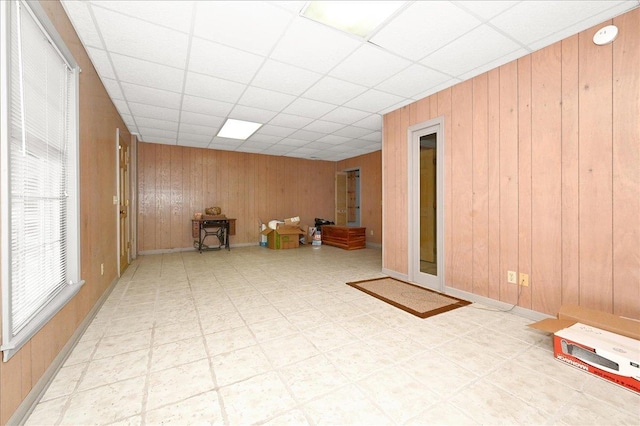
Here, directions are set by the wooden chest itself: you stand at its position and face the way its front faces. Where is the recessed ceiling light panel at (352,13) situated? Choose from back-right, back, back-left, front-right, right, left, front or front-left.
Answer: front-left

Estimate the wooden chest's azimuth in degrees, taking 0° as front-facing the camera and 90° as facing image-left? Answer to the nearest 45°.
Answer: approximately 45°

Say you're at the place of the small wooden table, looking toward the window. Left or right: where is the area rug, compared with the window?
left

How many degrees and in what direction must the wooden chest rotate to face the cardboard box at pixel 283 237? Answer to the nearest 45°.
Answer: approximately 45° to its right

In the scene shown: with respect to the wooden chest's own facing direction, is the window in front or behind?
in front

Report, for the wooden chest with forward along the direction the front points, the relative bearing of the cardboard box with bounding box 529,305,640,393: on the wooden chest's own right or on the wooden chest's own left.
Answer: on the wooden chest's own left

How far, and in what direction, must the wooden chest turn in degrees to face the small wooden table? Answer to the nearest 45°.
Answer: approximately 45° to its right

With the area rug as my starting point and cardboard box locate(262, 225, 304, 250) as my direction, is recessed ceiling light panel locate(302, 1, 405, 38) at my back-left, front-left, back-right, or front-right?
back-left

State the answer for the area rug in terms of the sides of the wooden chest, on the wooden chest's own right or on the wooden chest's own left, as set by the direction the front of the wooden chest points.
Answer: on the wooden chest's own left
